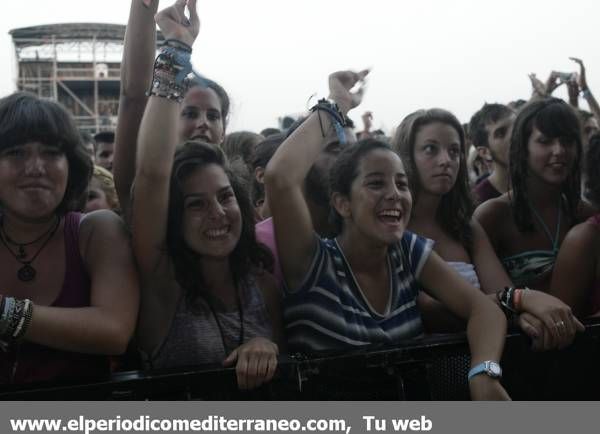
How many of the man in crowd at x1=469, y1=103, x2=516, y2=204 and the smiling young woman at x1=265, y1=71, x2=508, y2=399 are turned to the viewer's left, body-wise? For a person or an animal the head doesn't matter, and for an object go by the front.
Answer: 0

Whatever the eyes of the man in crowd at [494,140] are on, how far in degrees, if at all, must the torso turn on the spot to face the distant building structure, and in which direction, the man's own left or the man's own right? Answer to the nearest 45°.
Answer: approximately 180°

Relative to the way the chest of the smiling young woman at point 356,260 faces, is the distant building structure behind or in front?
behind

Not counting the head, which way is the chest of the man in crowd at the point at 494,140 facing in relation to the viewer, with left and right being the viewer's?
facing the viewer and to the right of the viewer
